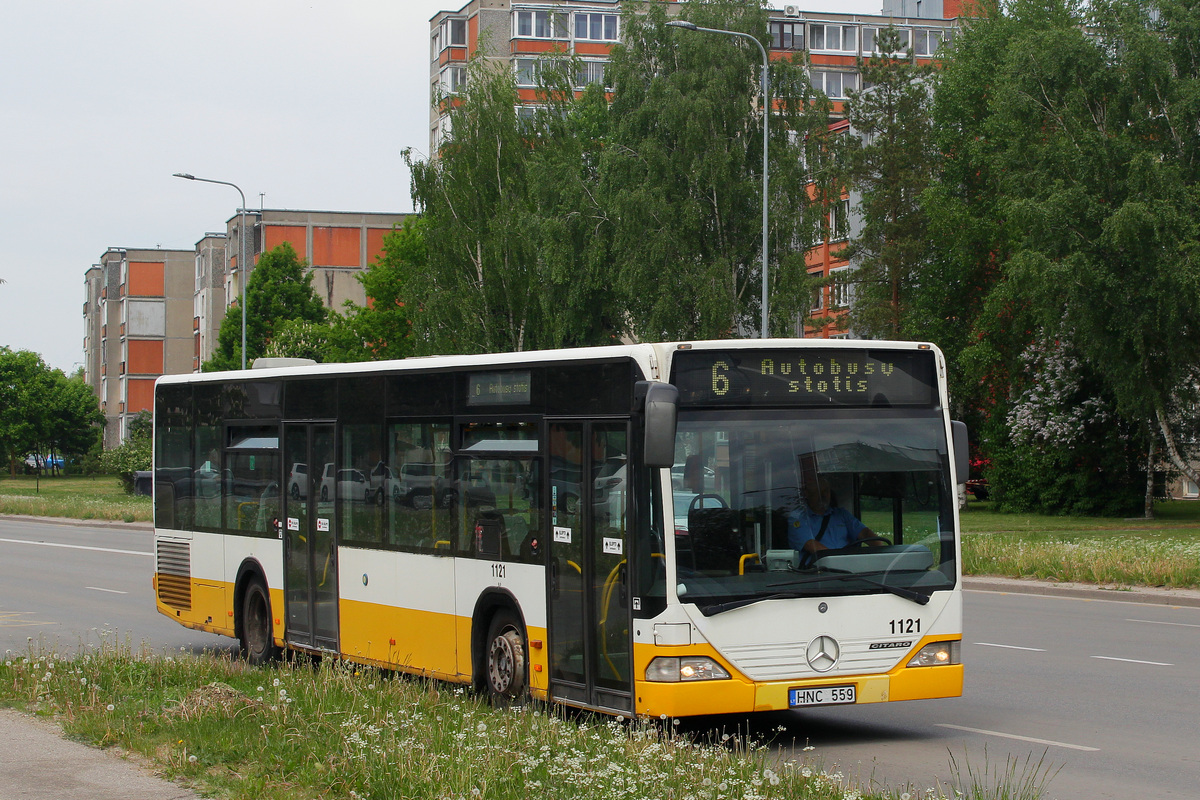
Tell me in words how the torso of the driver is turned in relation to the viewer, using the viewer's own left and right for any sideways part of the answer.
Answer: facing the viewer and to the right of the viewer

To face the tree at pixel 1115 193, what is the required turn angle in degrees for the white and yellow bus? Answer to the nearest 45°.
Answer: approximately 90° to its left

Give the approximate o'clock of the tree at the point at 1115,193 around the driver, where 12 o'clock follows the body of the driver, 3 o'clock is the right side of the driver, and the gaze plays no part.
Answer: The tree is roughly at 8 o'clock from the driver.

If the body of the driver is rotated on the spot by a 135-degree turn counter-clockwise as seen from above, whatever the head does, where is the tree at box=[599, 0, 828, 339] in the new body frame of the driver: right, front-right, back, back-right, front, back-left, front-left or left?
front

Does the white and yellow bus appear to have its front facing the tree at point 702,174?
no
